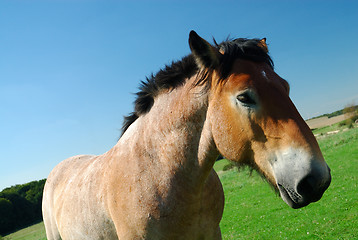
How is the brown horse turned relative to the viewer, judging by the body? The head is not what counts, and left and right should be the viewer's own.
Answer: facing the viewer and to the right of the viewer
